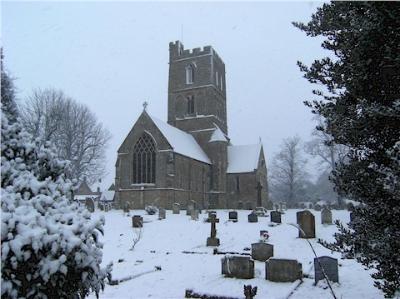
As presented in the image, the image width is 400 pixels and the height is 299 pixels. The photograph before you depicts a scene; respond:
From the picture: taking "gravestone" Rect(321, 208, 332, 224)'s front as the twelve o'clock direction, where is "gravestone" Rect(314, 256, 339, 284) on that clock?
"gravestone" Rect(314, 256, 339, 284) is roughly at 12 o'clock from "gravestone" Rect(321, 208, 332, 224).

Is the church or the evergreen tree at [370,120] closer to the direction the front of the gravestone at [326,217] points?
the evergreen tree

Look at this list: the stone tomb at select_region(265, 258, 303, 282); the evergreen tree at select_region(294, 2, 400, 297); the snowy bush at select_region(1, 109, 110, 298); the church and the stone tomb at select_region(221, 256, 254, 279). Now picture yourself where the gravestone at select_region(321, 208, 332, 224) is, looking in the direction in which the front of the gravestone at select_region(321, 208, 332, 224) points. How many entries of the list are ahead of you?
4

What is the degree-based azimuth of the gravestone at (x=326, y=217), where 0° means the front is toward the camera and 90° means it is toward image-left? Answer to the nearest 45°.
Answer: approximately 0°

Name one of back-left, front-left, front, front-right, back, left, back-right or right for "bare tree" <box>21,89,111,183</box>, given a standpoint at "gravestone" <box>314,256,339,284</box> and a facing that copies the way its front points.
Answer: back-right

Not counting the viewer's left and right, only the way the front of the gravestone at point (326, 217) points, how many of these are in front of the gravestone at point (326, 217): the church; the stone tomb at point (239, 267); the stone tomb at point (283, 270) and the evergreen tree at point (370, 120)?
3

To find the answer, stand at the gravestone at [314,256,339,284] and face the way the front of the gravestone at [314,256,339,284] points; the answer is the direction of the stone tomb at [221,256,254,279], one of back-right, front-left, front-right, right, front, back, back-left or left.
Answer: right

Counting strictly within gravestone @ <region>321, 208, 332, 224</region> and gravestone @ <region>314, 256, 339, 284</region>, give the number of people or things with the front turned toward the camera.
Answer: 2

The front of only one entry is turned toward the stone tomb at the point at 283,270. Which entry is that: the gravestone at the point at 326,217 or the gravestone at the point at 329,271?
the gravestone at the point at 326,217

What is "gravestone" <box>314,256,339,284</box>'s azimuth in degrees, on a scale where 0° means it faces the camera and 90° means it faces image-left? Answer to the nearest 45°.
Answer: approximately 0°

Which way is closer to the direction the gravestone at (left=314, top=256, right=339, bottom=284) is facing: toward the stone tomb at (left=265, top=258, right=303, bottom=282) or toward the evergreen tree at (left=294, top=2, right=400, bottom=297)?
the evergreen tree

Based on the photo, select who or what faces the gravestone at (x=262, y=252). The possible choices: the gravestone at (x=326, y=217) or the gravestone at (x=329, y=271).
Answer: the gravestone at (x=326, y=217)

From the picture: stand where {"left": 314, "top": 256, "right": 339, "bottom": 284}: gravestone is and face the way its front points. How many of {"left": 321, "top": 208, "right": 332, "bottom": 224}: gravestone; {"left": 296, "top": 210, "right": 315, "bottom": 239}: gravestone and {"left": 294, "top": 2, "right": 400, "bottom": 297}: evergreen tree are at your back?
2

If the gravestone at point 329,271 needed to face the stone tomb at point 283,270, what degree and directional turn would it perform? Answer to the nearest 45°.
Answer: approximately 90° to its right
